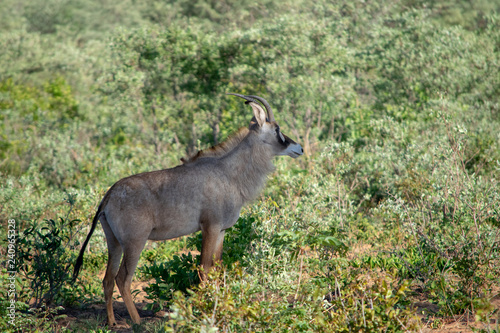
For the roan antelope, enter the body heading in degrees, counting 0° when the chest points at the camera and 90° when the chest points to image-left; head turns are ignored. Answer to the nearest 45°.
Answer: approximately 270°
